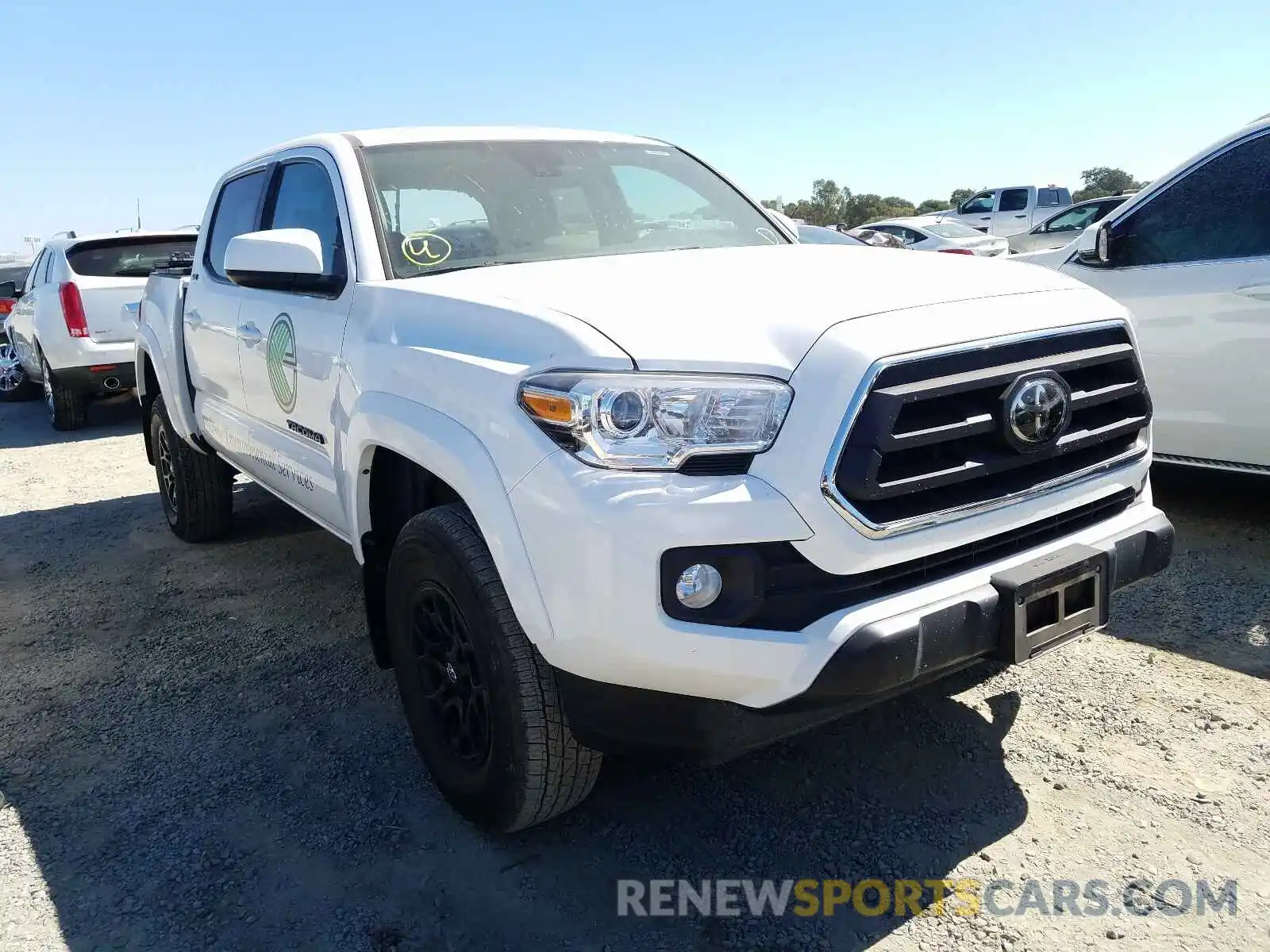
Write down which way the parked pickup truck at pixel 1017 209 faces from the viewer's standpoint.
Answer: facing to the left of the viewer

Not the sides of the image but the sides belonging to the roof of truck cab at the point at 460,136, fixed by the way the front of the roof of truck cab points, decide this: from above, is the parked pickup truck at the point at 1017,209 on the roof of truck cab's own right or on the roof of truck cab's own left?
on the roof of truck cab's own left

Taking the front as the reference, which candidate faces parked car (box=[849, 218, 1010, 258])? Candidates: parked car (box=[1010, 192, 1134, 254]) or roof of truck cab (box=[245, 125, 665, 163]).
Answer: parked car (box=[1010, 192, 1134, 254])

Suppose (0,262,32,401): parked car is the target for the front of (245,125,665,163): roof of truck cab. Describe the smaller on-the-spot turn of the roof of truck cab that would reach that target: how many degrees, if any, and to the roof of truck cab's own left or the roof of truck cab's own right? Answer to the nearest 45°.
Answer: approximately 180°

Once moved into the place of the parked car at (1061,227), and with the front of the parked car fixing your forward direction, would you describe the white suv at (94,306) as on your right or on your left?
on your left

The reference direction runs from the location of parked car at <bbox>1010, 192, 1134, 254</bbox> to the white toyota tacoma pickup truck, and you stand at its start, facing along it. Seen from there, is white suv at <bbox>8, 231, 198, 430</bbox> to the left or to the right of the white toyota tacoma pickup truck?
right

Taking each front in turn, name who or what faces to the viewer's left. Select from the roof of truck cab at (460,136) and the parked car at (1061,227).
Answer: the parked car

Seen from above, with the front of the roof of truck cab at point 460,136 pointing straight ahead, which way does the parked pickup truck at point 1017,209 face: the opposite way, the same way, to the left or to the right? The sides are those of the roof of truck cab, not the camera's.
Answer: the opposite way

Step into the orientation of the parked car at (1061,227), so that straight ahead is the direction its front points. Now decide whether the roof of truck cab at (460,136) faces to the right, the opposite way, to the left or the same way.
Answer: the opposite way

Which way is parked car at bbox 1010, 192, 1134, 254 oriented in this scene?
to the viewer's left

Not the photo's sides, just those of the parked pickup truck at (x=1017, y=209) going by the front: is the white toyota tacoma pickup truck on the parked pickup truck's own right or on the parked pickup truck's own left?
on the parked pickup truck's own left
